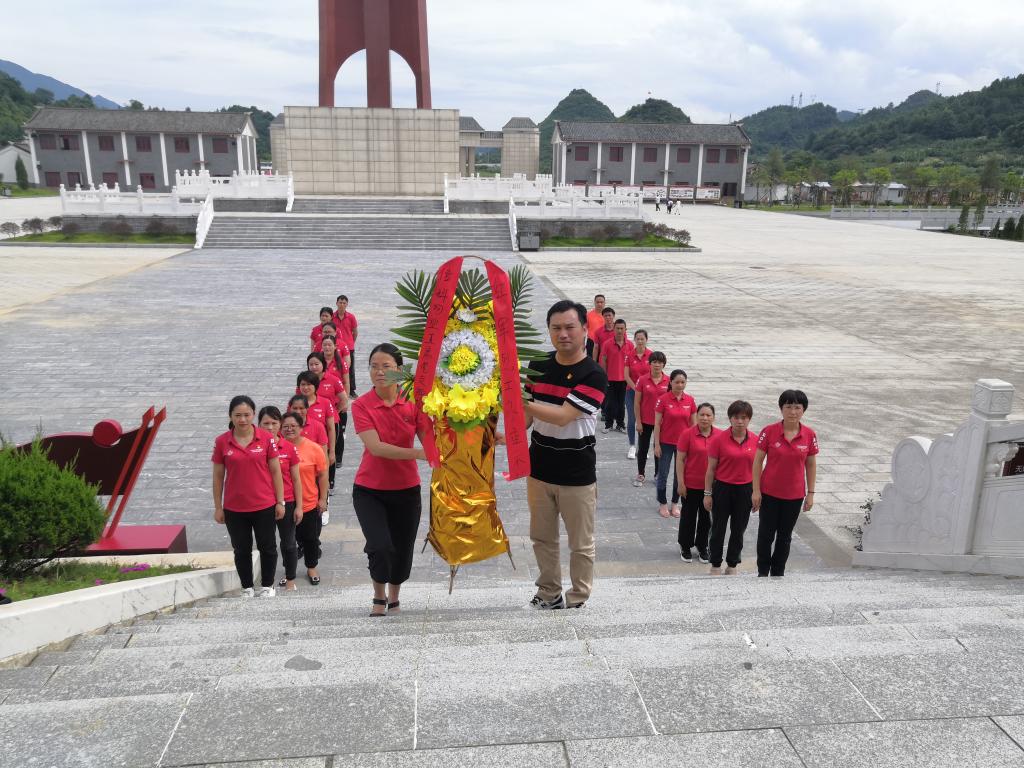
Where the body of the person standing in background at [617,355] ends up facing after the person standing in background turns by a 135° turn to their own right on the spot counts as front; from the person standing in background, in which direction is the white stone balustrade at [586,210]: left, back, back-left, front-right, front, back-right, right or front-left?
front-right

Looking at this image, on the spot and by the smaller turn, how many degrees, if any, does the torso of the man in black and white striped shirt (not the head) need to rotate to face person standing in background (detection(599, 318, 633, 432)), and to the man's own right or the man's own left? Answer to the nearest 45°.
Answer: approximately 135° to the man's own right

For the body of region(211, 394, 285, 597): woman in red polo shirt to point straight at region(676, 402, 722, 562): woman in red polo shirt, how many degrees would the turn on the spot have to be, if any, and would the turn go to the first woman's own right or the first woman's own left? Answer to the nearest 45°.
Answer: approximately 90° to the first woman's own left

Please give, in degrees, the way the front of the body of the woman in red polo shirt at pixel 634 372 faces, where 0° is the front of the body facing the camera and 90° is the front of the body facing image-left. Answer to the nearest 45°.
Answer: approximately 0°

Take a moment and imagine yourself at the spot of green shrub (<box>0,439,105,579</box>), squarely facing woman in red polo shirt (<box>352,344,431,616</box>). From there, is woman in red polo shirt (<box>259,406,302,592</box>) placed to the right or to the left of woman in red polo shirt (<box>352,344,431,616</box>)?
left

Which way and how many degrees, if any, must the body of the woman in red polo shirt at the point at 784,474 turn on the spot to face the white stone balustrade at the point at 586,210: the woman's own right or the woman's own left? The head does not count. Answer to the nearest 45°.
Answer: approximately 180°
